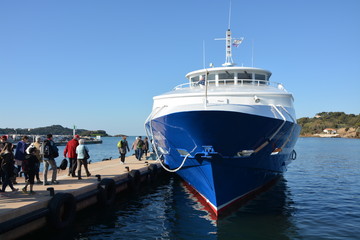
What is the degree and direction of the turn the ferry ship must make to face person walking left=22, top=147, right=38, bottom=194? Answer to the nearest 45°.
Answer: approximately 90° to its right

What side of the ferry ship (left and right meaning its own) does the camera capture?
front
